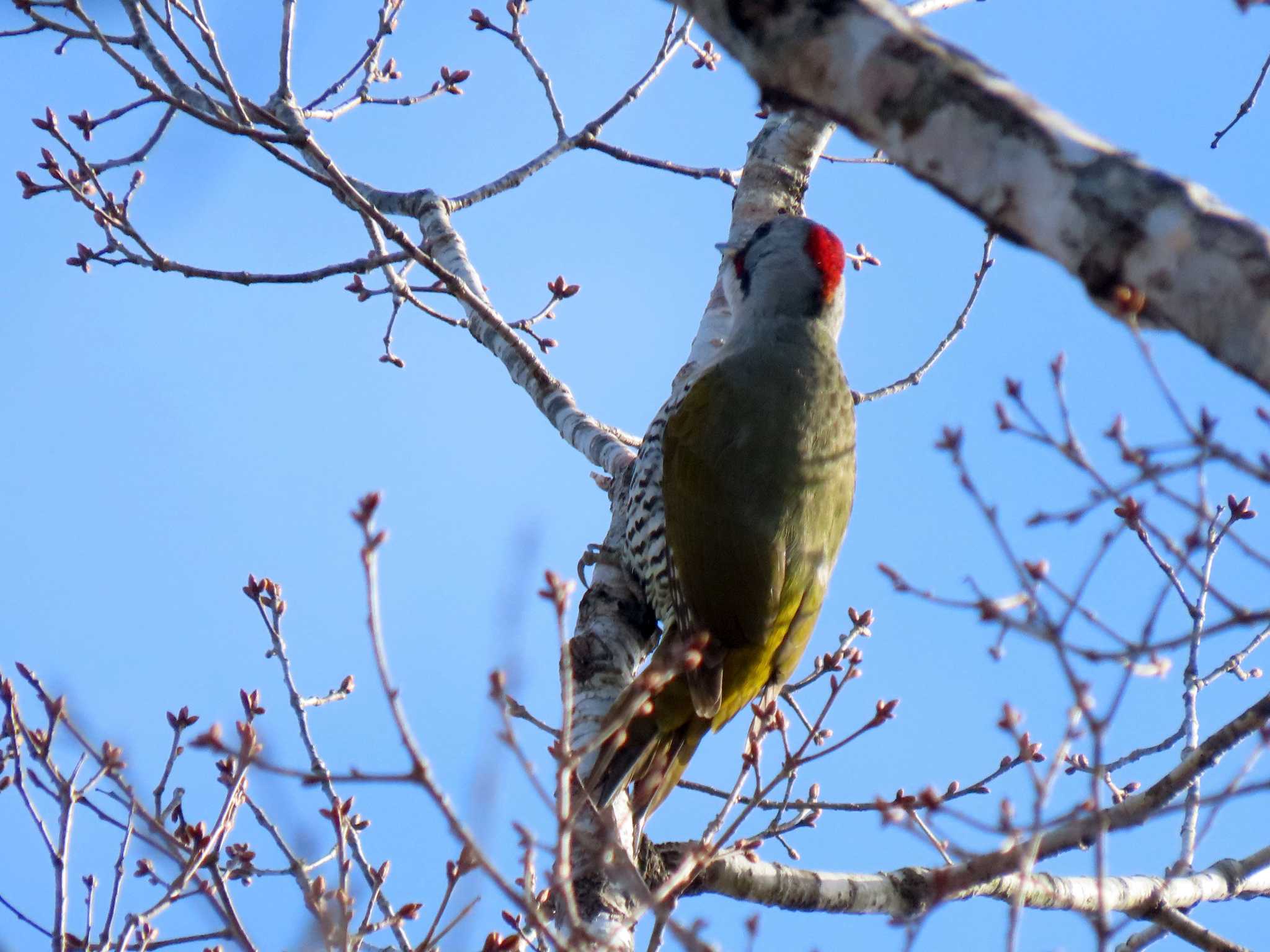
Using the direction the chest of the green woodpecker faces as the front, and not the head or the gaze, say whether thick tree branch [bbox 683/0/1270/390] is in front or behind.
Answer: behind

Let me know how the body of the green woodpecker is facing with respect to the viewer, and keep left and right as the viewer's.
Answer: facing away from the viewer and to the left of the viewer
